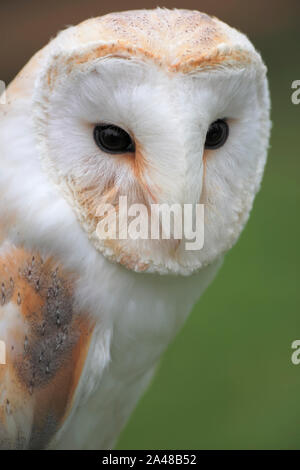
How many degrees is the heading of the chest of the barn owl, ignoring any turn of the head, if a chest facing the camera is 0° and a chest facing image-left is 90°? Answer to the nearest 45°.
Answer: approximately 315°
